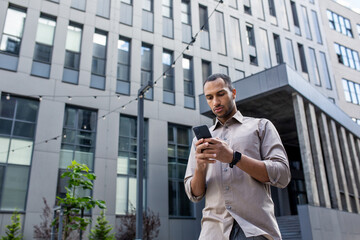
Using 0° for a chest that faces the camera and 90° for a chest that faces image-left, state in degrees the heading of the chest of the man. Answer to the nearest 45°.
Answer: approximately 45°

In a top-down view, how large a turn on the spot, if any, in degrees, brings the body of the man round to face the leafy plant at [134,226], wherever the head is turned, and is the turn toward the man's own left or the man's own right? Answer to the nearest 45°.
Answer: approximately 135° to the man's own right

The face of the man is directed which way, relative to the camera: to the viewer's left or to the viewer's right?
to the viewer's left

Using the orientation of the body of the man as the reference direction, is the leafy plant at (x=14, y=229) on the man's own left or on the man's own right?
on the man's own right

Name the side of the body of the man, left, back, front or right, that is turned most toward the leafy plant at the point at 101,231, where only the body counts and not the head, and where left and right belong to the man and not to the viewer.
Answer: right

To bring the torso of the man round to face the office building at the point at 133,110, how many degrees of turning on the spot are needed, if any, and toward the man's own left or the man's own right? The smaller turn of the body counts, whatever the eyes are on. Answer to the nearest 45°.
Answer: approximately 135° to the man's own right
